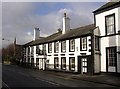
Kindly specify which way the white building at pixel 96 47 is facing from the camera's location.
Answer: facing the viewer and to the left of the viewer

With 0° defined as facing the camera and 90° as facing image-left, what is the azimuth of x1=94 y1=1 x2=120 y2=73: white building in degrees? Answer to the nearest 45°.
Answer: approximately 45°
